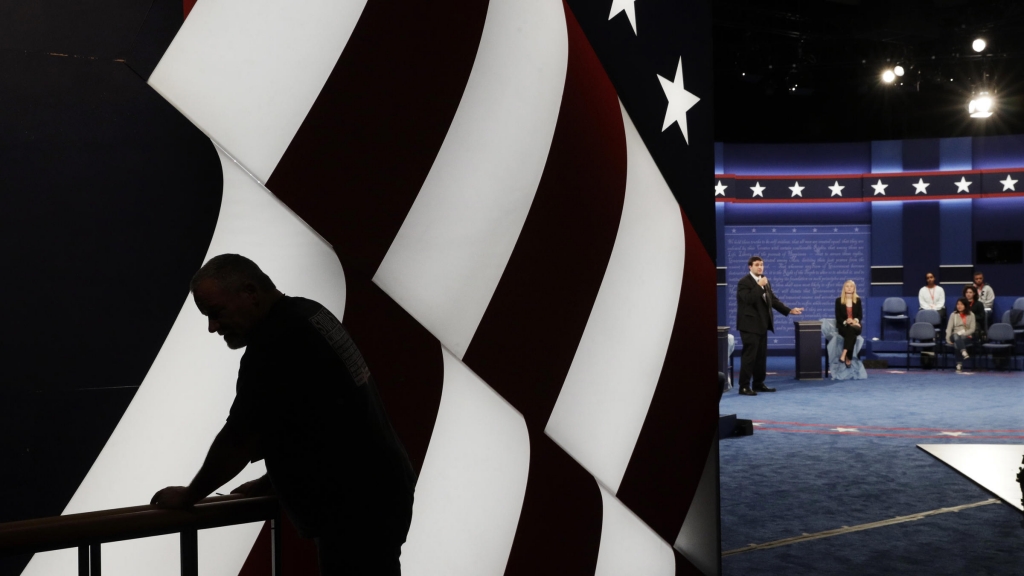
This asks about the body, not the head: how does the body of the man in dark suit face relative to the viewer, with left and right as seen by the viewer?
facing the viewer and to the right of the viewer

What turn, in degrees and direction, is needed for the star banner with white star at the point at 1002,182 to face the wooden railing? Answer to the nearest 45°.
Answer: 0° — it already faces it

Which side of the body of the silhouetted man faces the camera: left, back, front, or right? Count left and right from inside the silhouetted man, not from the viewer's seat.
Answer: left

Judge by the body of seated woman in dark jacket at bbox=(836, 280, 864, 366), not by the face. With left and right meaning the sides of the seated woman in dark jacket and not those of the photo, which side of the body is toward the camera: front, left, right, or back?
front

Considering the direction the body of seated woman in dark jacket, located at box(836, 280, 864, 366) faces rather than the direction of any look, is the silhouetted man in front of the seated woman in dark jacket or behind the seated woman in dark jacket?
in front

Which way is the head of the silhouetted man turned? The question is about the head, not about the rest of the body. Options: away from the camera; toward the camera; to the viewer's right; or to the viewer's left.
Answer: to the viewer's left

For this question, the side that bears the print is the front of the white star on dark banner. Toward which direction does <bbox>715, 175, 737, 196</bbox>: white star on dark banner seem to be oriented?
toward the camera

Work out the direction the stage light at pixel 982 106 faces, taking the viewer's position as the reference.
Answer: facing the viewer
